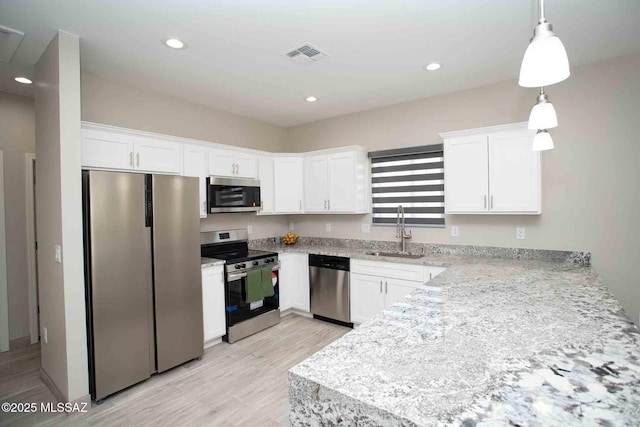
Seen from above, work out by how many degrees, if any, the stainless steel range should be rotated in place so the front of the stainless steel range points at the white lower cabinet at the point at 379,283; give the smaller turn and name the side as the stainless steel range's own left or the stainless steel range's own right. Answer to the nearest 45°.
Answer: approximately 45° to the stainless steel range's own left

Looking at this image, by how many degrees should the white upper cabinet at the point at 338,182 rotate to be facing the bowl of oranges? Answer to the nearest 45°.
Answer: approximately 90° to its right

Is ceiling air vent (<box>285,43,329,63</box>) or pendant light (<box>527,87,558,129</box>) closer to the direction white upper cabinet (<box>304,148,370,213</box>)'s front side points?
the ceiling air vent

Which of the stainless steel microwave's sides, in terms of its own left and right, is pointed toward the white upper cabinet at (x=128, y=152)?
right

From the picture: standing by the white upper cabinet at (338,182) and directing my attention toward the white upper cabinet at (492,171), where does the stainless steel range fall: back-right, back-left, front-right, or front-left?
back-right

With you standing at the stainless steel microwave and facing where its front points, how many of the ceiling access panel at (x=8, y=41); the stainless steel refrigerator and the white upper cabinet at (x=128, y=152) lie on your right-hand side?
3
